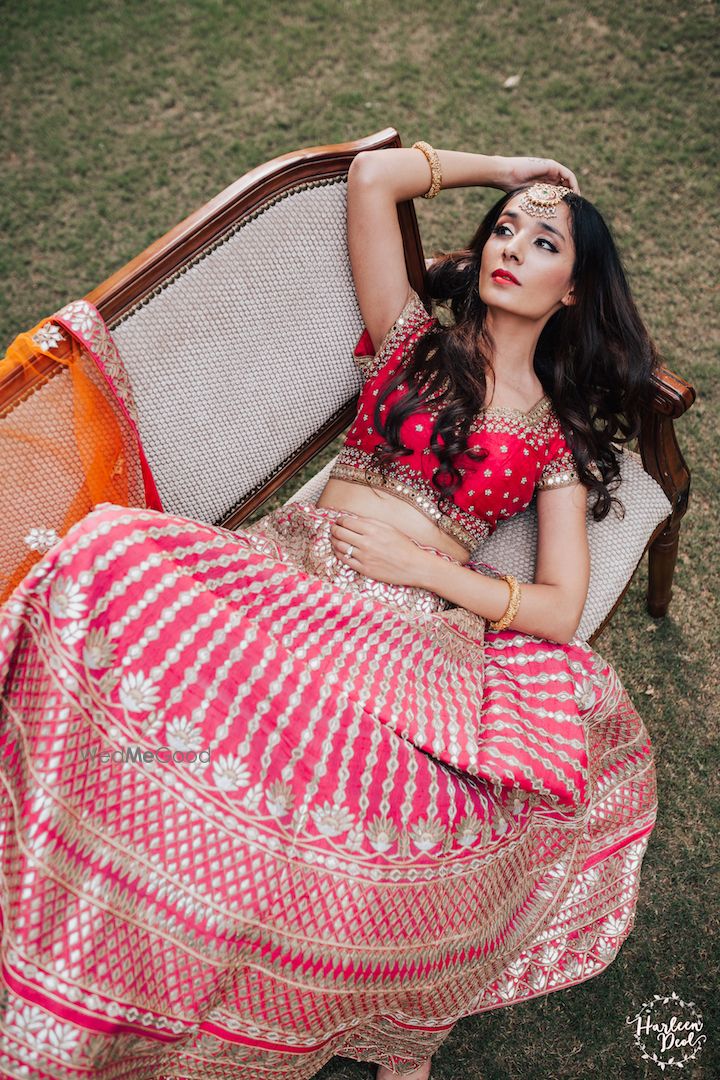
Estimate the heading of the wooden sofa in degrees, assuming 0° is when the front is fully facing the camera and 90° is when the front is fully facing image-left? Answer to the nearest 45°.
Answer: approximately 315°
